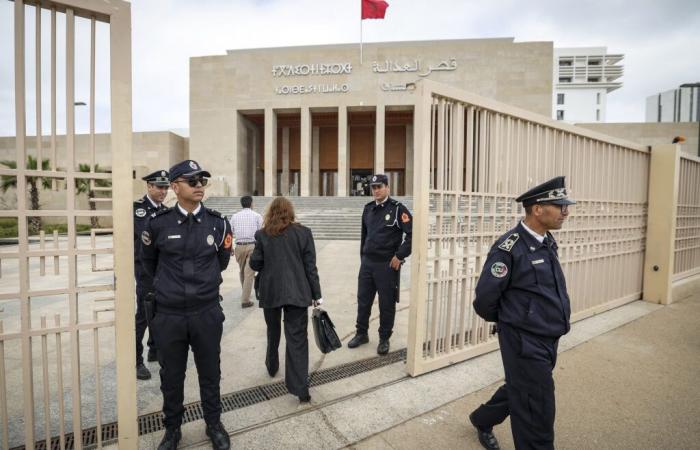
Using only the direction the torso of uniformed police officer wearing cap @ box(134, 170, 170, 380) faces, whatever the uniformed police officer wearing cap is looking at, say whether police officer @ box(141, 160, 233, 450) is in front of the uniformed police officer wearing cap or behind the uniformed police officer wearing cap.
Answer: in front

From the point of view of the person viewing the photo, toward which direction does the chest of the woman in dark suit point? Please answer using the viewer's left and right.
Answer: facing away from the viewer

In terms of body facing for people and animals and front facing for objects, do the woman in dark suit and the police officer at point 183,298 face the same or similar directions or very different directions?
very different directions

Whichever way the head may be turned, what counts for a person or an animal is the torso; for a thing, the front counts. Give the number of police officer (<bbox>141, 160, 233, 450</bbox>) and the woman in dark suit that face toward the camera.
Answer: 1

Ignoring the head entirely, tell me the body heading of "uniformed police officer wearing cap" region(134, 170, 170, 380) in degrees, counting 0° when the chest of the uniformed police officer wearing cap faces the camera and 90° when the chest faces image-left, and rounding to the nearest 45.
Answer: approximately 315°

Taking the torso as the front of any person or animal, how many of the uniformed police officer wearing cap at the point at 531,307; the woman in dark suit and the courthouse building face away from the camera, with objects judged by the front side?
1

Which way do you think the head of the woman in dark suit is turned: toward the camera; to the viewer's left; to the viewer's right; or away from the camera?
away from the camera

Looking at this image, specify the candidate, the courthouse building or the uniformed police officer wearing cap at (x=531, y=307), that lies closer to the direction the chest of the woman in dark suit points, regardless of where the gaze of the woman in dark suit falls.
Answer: the courthouse building
